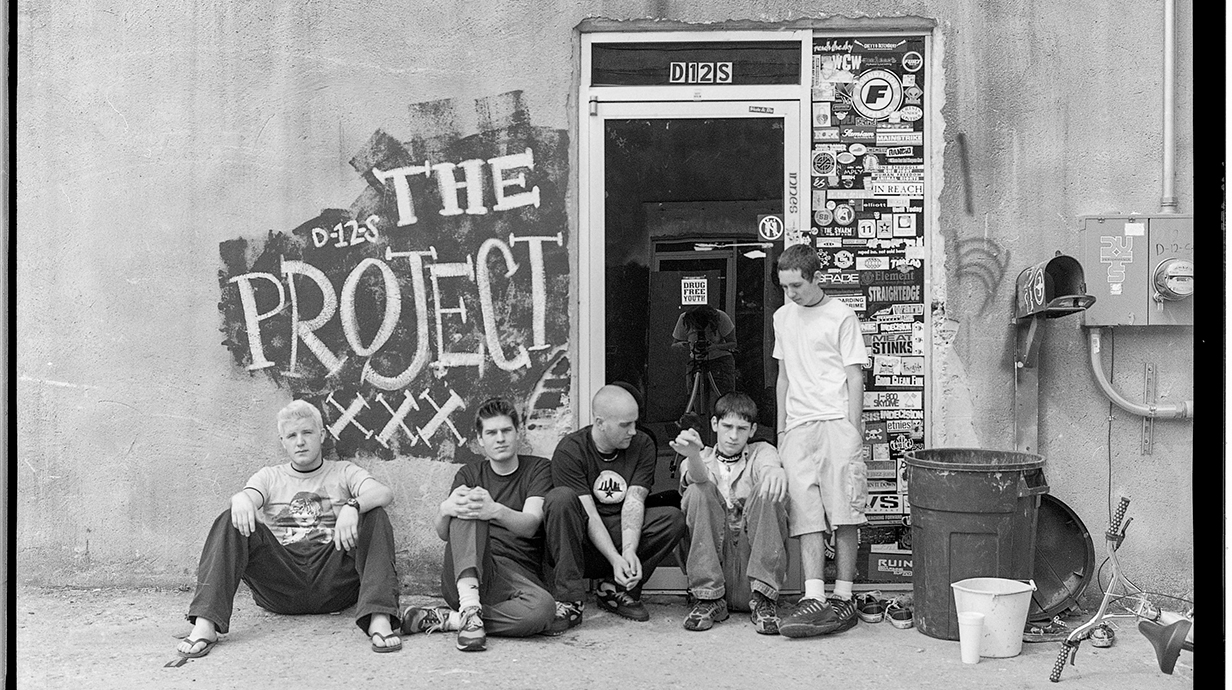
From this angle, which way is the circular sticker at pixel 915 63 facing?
toward the camera

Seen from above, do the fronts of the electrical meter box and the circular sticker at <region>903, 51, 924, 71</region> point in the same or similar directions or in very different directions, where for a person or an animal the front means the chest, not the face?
same or similar directions

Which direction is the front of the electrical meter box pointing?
toward the camera

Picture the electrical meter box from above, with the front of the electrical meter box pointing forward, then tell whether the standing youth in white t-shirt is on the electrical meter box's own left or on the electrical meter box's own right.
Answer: on the electrical meter box's own right

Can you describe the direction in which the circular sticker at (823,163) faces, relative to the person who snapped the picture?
facing the viewer

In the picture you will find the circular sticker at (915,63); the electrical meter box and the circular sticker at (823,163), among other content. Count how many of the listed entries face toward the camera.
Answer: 3
